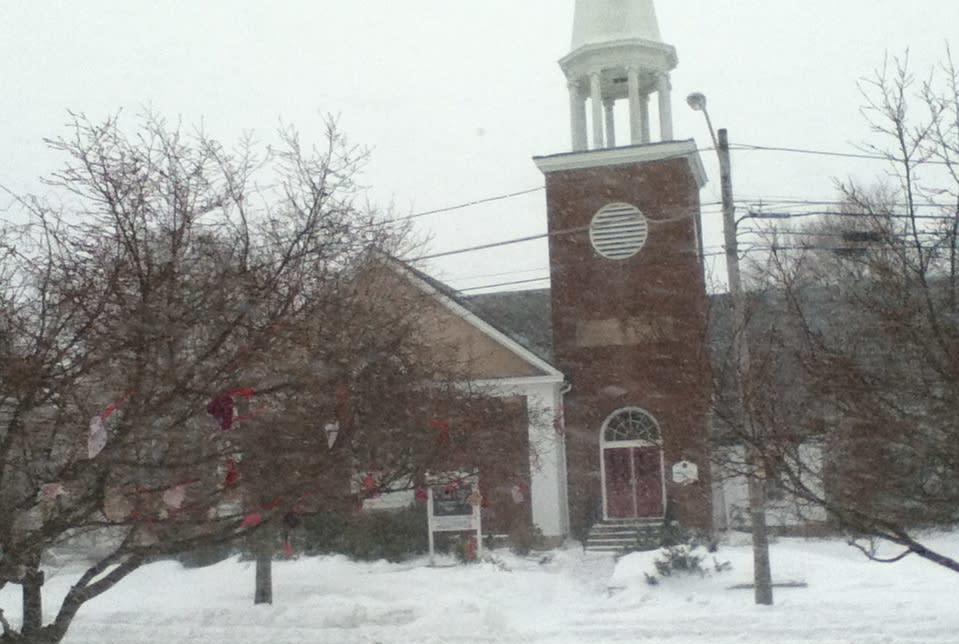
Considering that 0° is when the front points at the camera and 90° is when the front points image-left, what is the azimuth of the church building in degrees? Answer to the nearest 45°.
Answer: approximately 0°

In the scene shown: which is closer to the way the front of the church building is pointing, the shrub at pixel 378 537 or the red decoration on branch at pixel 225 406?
the red decoration on branch

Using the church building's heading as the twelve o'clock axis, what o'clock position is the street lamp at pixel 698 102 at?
The street lamp is roughly at 12 o'clock from the church building.

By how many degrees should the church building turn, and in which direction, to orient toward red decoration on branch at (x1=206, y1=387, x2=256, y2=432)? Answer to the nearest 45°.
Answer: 0° — it already faces it

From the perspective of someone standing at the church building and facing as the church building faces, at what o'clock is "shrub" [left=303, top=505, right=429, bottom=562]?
The shrub is roughly at 2 o'clock from the church building.
